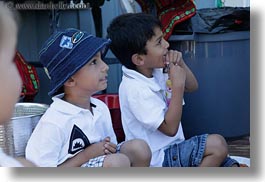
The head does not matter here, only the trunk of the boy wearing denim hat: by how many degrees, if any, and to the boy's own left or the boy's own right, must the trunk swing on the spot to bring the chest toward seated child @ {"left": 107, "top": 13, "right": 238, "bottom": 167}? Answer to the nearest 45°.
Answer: approximately 90° to the boy's own left

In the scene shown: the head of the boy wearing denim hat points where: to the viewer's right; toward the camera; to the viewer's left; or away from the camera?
to the viewer's right

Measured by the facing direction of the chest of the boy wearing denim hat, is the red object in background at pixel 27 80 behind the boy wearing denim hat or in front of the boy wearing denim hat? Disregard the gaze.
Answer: behind

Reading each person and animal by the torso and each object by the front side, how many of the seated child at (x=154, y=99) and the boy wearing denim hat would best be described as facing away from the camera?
0
